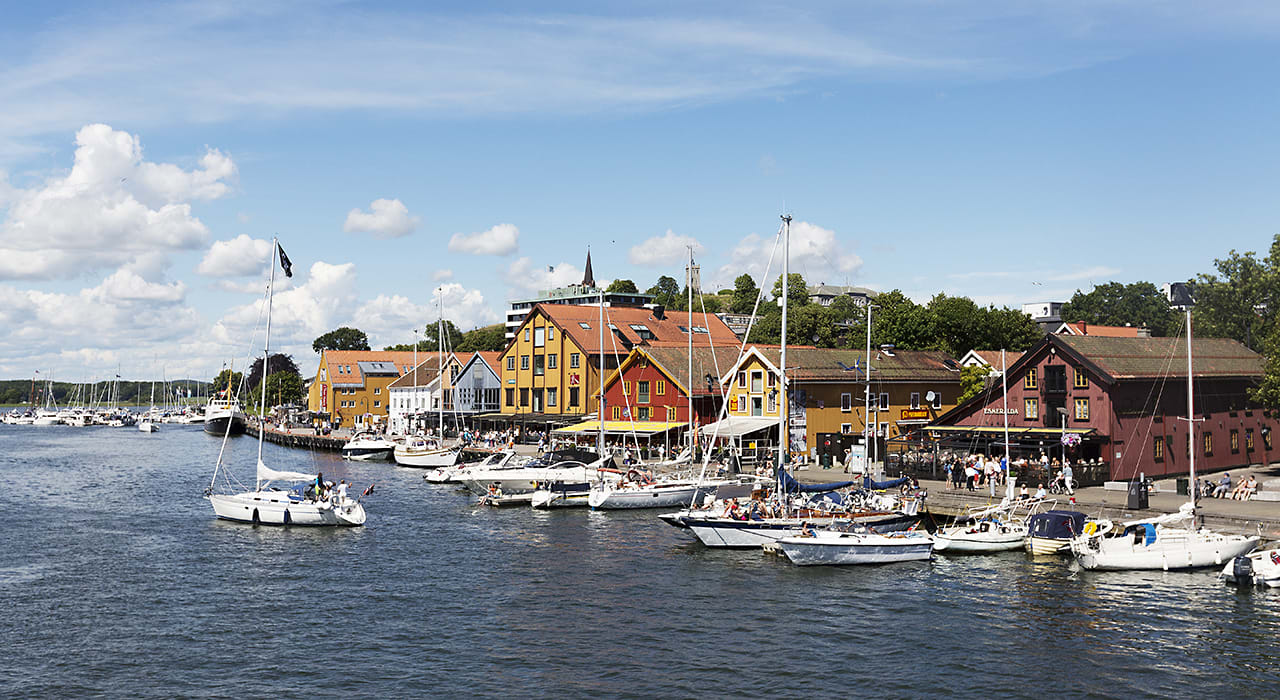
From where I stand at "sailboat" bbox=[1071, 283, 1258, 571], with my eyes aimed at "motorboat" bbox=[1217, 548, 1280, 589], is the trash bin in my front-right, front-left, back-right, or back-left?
back-left

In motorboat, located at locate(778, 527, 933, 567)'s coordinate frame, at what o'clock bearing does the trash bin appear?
The trash bin is roughly at 5 o'clock from the motorboat.

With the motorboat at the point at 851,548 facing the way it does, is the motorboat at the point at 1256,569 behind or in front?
behind

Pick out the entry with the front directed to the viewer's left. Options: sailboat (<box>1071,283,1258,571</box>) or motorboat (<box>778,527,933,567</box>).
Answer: the motorboat

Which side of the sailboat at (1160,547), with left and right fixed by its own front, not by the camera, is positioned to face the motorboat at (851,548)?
back

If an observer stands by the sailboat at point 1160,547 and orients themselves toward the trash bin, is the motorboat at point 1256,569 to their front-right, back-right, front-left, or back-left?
back-right

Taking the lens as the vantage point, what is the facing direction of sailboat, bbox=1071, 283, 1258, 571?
facing to the right of the viewer

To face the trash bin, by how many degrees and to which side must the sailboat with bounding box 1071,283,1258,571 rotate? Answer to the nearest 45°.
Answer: approximately 90° to its left

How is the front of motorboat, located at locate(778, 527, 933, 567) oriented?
to the viewer's left

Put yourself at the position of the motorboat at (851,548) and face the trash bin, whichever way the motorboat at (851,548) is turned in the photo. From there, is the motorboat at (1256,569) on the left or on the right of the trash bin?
right

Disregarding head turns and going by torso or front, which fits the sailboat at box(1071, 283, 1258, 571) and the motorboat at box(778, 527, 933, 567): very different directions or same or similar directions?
very different directions

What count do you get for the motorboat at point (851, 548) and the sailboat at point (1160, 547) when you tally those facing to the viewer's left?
1
